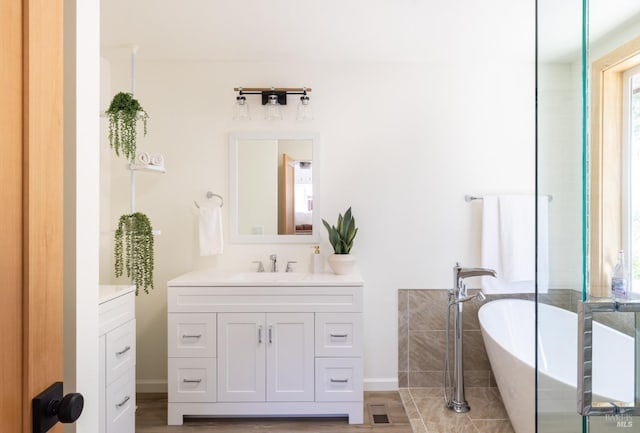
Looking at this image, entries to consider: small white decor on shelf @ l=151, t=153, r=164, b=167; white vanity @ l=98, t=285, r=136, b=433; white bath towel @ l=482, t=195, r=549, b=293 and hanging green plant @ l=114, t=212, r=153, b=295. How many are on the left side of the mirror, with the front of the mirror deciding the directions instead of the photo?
1

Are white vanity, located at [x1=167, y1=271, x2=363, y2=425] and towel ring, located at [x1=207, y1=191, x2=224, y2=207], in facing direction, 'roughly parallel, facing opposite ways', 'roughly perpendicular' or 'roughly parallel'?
roughly parallel

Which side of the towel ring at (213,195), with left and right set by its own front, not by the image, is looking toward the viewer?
front

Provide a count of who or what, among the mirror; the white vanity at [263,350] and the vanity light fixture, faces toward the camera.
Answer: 3

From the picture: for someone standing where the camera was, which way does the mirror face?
facing the viewer

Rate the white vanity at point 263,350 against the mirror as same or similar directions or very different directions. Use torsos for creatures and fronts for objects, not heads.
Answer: same or similar directions

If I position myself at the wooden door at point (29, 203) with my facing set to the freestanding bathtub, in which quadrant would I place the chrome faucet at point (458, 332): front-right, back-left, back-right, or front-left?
front-left

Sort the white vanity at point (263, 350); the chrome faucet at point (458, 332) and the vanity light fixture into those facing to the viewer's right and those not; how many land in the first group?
1

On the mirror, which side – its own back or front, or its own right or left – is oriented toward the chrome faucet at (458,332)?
left

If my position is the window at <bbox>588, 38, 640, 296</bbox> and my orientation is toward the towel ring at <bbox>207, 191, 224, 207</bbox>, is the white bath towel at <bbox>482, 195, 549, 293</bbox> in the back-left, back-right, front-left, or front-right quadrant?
front-right

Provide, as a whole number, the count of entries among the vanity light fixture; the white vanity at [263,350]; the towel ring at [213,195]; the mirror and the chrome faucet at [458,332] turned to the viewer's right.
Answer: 1

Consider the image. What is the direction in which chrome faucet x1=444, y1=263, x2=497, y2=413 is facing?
to the viewer's right

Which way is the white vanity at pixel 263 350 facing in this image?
toward the camera

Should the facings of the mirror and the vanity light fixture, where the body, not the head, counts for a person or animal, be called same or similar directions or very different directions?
same or similar directions
